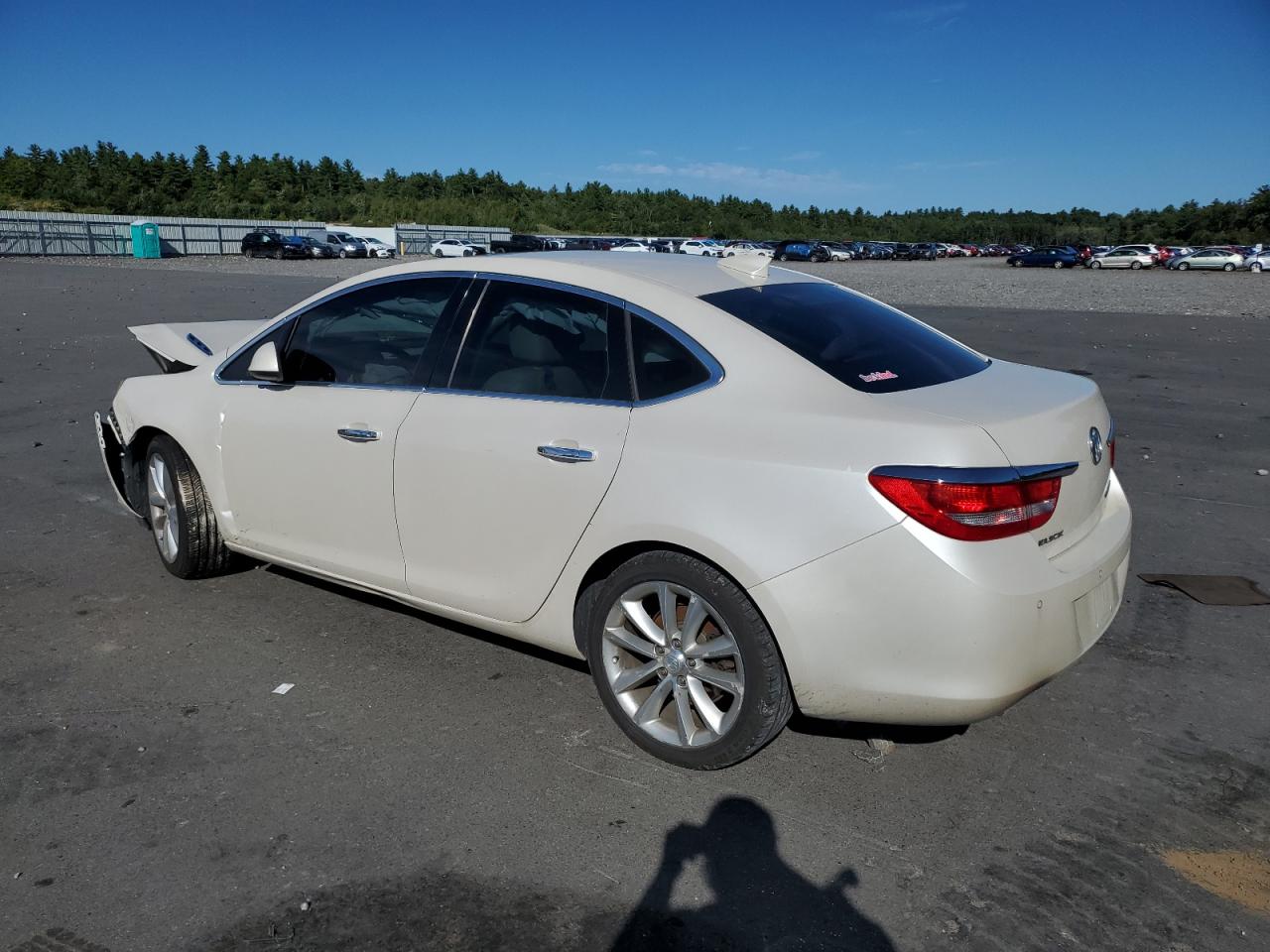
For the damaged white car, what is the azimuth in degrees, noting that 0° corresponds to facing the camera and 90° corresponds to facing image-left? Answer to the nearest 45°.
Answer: approximately 135°

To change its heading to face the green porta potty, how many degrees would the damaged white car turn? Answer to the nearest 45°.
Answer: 0° — it already faces it
